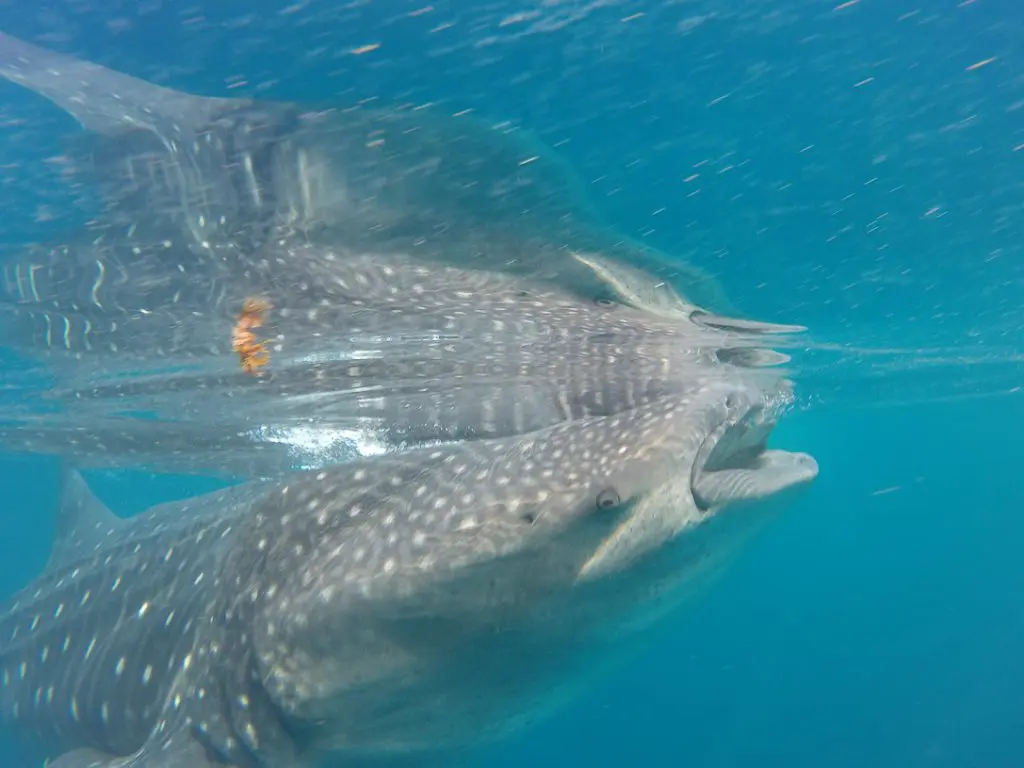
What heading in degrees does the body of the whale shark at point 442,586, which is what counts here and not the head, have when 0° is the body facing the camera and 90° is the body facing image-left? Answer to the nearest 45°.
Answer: approximately 270°
